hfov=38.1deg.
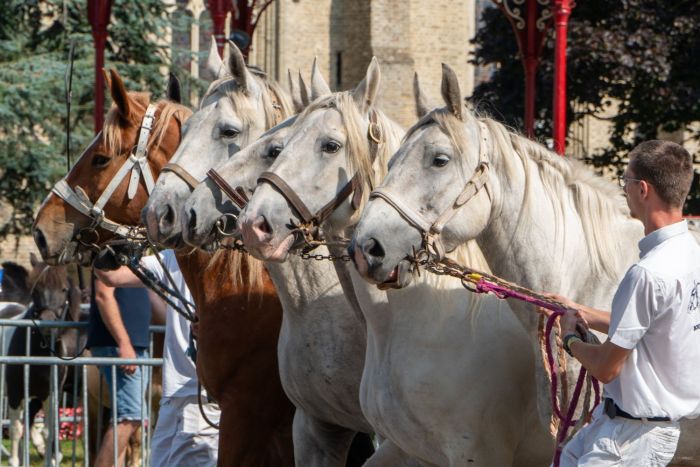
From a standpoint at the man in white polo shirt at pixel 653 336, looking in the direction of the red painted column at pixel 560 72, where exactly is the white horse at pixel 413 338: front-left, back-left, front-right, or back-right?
front-left

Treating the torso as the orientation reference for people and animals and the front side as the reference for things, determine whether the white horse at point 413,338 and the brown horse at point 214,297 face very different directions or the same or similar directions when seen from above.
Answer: same or similar directions

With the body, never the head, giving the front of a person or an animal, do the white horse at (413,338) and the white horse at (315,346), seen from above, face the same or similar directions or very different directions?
same or similar directions

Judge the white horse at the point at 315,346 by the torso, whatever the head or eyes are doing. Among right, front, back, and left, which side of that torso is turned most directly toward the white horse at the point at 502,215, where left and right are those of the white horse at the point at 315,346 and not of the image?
left

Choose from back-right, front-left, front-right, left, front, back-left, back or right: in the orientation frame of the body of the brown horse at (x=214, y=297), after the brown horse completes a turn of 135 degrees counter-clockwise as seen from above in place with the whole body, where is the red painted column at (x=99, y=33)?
left

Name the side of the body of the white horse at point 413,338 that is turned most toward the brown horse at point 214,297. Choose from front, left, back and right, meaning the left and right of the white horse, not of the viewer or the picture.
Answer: right

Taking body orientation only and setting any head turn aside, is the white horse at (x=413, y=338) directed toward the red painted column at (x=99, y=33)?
no

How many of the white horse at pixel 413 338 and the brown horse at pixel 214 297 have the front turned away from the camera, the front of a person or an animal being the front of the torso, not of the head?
0

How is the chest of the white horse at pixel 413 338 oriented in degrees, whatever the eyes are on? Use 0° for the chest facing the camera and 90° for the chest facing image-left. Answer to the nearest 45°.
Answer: approximately 45°

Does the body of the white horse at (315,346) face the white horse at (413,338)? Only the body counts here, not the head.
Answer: no

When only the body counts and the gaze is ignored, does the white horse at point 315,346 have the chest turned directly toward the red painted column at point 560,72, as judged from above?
no

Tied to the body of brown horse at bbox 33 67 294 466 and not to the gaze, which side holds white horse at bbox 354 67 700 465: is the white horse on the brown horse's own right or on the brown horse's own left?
on the brown horse's own left

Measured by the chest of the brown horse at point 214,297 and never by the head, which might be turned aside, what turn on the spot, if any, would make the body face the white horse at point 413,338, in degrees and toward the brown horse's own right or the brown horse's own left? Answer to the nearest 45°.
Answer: approximately 90° to the brown horse's own left

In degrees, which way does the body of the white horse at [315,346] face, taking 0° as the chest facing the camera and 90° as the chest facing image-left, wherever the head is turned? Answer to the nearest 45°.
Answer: approximately 45°

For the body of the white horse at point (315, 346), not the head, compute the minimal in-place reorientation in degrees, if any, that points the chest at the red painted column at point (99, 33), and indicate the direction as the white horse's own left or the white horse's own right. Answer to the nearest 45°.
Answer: approximately 135° to the white horse's own right

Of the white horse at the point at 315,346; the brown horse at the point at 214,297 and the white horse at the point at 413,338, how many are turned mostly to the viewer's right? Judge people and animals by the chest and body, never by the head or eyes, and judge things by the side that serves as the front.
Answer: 0

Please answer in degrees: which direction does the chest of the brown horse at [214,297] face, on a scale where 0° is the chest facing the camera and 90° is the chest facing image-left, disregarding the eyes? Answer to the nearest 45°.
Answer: approximately 45°

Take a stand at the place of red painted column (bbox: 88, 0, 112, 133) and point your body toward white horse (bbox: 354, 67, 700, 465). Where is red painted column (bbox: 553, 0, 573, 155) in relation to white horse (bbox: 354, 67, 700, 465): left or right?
left

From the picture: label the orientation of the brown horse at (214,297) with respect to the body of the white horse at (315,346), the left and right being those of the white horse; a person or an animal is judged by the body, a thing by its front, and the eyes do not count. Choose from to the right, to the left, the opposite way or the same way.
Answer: the same way
